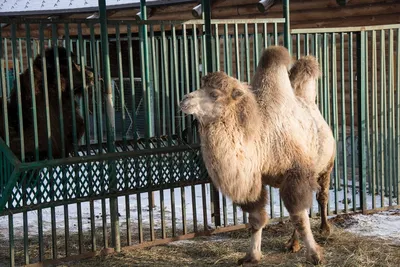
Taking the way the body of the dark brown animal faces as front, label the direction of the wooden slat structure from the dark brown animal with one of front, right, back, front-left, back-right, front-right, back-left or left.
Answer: front-left

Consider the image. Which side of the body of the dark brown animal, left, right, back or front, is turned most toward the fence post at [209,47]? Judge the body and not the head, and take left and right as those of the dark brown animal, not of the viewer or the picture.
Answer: front

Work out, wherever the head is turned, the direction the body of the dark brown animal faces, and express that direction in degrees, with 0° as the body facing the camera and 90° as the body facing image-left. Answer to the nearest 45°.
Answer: approximately 270°

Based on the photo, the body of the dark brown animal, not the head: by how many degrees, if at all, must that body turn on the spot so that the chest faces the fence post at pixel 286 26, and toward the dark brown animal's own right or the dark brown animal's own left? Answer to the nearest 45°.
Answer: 0° — it already faces it
